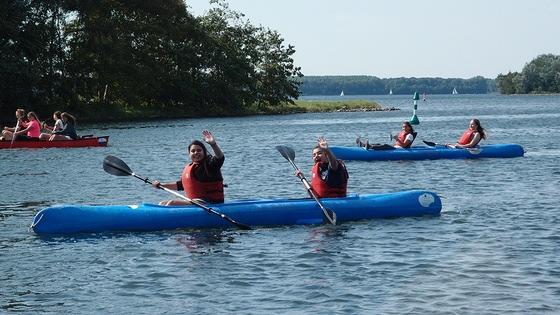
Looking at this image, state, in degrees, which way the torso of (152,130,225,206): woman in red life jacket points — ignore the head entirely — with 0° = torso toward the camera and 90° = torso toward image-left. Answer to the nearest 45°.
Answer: approximately 45°

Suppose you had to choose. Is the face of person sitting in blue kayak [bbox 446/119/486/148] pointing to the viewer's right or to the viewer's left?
to the viewer's left

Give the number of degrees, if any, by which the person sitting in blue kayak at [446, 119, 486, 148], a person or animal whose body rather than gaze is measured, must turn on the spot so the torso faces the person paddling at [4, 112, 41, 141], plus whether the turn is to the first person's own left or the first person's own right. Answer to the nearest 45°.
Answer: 0° — they already face them

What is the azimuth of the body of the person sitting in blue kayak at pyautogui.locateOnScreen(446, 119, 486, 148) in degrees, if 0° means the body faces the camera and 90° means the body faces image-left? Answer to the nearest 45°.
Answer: approximately 90°

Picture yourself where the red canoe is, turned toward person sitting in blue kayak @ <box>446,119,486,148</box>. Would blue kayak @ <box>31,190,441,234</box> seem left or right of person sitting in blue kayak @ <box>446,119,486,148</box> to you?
right
